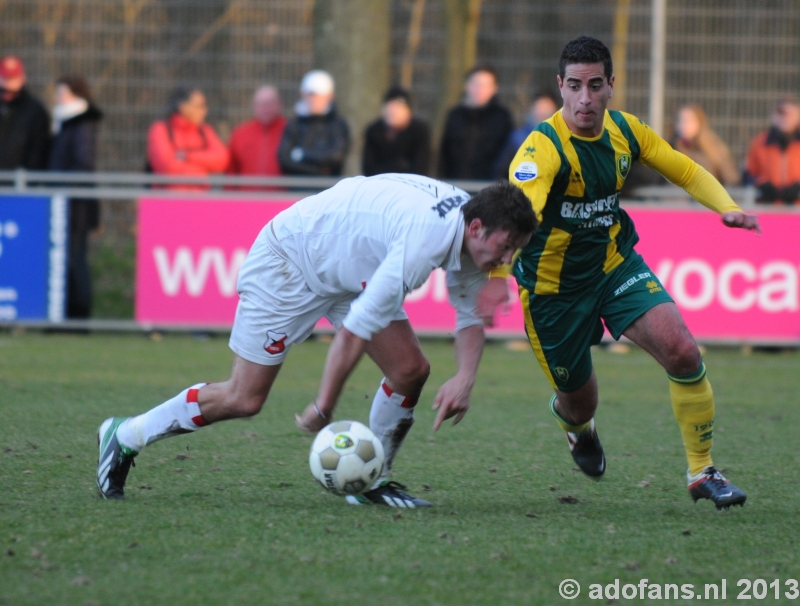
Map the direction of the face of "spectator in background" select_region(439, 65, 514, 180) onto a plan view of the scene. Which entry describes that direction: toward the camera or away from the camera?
toward the camera

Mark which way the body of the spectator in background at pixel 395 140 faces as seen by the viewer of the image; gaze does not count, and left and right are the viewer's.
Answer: facing the viewer

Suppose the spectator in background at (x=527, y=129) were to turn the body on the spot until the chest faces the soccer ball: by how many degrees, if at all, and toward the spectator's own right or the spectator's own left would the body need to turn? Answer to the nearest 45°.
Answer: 0° — they already face it

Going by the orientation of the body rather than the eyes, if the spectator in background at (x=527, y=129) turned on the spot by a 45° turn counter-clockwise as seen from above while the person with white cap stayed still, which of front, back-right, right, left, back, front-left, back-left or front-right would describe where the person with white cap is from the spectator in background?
back-right

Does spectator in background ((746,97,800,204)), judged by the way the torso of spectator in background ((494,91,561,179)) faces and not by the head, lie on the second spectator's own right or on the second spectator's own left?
on the second spectator's own left

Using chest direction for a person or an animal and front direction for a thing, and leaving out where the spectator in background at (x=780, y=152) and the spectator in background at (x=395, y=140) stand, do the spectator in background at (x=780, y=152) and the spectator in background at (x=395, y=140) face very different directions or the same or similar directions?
same or similar directions

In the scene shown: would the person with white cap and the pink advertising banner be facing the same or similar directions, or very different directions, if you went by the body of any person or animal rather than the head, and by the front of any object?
same or similar directions

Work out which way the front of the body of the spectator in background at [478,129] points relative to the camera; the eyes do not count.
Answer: toward the camera

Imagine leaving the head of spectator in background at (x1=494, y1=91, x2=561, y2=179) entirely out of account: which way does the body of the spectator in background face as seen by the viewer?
toward the camera

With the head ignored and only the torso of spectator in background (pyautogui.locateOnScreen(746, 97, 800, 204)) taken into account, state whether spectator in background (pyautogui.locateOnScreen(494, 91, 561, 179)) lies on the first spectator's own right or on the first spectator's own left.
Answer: on the first spectator's own right

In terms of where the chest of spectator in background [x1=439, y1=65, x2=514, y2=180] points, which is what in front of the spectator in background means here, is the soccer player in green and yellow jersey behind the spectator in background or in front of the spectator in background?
in front

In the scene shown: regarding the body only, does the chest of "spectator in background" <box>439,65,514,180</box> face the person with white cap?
no

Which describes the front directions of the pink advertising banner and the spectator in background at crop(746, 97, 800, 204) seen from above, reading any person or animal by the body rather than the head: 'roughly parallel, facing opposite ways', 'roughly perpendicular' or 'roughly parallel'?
roughly parallel

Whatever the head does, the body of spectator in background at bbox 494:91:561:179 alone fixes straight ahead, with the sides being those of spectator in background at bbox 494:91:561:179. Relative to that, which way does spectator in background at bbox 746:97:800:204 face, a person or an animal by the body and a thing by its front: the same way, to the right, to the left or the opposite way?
the same way
